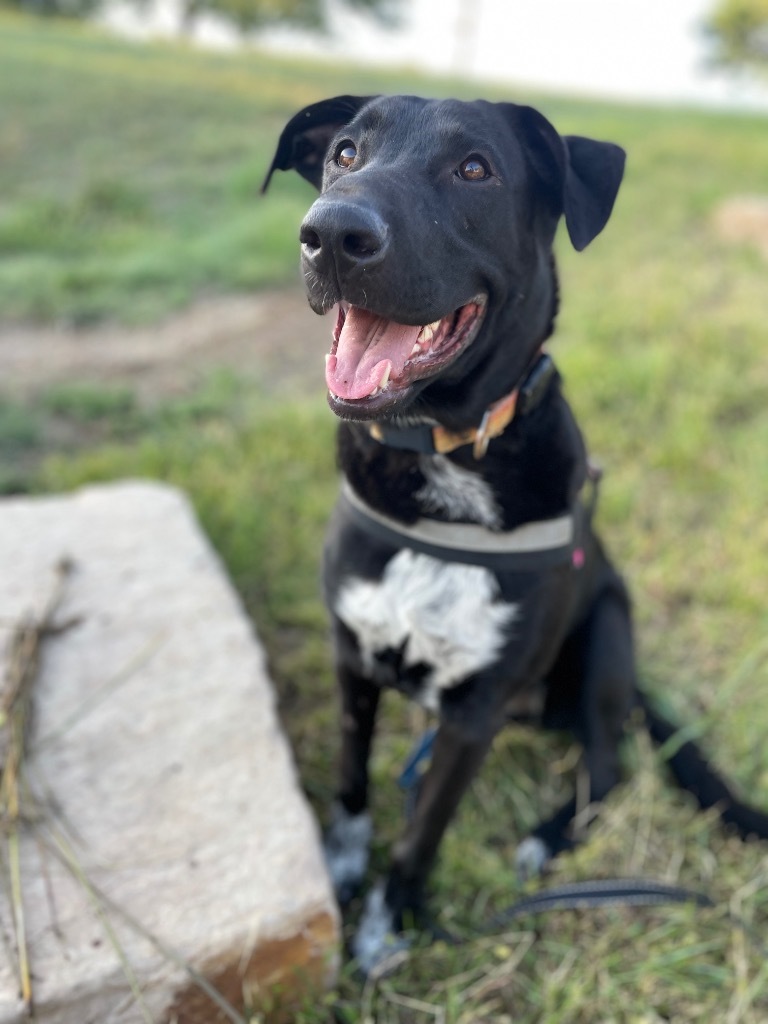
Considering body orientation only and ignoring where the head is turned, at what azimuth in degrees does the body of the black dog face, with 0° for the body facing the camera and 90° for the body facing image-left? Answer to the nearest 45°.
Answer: approximately 45°

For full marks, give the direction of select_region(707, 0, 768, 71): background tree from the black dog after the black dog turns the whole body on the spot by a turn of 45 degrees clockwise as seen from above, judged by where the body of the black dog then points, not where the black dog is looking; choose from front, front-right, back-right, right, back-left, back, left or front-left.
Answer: right

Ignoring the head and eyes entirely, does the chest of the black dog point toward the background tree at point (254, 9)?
no
